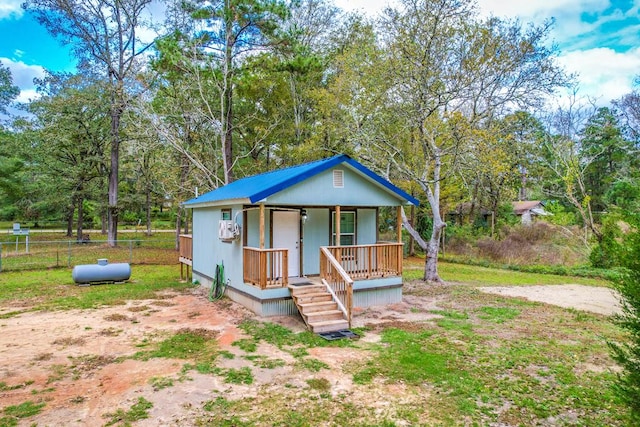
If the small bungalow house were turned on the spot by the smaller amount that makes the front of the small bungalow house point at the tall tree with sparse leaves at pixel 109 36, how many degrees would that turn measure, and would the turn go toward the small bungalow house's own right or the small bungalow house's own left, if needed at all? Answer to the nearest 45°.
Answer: approximately 180°

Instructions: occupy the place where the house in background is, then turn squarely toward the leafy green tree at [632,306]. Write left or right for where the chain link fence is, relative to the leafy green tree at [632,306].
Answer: right

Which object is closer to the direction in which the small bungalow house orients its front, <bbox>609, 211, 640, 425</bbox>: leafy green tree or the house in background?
the leafy green tree

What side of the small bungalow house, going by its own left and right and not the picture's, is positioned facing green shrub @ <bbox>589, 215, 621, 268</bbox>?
left

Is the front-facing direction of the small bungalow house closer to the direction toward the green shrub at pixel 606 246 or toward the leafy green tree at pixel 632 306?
the leafy green tree

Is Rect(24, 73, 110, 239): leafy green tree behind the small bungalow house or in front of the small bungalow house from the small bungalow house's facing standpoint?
behind

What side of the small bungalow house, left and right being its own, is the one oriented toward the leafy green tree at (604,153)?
left

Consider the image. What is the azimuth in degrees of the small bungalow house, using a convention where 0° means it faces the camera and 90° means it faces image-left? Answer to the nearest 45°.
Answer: approximately 315°

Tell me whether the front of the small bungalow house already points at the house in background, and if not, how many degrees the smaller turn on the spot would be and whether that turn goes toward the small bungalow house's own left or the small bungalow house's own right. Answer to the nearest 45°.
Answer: approximately 90° to the small bungalow house's own left
